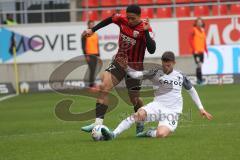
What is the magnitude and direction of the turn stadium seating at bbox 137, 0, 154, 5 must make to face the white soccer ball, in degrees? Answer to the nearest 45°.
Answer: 0° — it already faces it

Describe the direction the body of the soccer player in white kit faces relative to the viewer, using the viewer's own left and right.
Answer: facing the viewer and to the left of the viewer

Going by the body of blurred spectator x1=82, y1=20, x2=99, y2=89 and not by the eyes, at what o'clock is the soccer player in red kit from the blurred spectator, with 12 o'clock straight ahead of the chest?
The soccer player in red kit is roughly at 12 o'clock from the blurred spectator.

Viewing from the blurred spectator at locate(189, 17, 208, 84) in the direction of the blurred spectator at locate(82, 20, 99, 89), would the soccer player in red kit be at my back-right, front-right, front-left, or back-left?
front-left

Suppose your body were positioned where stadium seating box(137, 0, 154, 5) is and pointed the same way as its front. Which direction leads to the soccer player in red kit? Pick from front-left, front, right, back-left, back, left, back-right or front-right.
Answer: front

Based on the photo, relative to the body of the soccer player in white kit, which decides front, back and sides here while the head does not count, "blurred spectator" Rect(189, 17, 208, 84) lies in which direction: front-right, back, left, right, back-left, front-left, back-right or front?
back-right

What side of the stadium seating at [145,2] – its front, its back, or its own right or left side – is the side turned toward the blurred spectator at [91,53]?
front

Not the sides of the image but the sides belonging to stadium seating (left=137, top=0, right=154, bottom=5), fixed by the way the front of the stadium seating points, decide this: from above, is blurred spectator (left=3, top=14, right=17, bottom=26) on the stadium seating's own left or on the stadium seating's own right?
on the stadium seating's own right

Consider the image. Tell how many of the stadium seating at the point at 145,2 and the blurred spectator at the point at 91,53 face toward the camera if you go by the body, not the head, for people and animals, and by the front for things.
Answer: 2

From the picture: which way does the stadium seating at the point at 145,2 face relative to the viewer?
toward the camera

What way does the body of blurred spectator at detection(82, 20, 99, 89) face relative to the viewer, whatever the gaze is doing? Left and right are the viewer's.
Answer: facing the viewer

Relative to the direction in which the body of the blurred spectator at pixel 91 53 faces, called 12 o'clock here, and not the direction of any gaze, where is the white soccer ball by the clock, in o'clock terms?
The white soccer ball is roughly at 12 o'clock from the blurred spectator.

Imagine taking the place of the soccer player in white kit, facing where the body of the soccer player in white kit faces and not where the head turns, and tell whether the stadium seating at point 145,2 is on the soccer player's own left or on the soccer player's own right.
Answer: on the soccer player's own right

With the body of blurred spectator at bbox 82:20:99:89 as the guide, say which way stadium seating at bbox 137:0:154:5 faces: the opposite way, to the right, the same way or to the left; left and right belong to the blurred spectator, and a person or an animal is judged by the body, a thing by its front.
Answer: the same way

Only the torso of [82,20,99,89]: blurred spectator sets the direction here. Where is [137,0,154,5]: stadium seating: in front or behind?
behind
